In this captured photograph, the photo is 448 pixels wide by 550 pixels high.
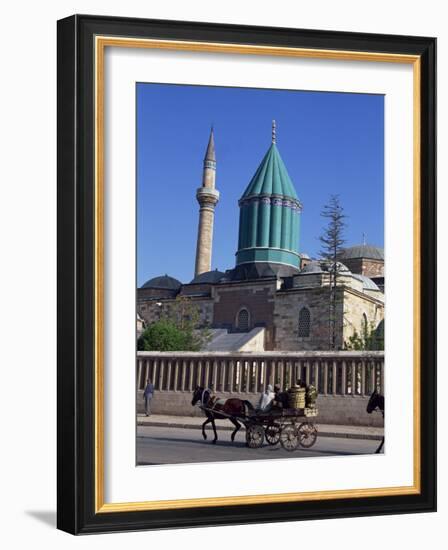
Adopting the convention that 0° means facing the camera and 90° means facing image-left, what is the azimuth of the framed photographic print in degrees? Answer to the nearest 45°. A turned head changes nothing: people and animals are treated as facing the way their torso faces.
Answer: approximately 315°
